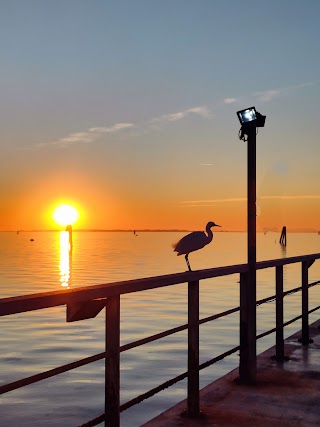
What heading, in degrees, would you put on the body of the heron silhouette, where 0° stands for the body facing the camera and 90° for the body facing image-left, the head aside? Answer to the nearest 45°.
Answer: approximately 270°
